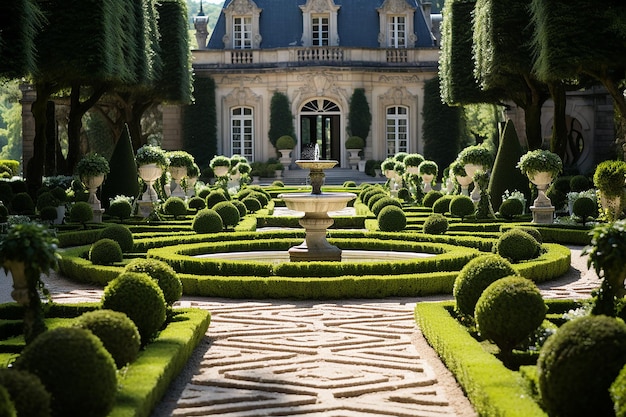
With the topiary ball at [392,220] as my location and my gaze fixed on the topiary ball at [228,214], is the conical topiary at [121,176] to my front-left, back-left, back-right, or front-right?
front-right

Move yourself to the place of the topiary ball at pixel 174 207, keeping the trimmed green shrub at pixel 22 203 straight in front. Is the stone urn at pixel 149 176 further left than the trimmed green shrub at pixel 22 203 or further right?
right

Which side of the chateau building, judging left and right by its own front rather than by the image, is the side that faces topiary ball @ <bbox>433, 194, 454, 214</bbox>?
front

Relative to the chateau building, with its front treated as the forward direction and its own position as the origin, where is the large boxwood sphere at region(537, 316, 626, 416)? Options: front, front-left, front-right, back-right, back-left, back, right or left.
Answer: front

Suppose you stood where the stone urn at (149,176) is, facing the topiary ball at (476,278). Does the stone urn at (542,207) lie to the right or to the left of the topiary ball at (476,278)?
left

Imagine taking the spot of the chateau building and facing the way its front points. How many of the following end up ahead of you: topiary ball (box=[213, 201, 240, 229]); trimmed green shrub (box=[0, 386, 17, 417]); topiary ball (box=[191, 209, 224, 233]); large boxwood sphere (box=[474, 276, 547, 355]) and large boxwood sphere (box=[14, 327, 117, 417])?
5

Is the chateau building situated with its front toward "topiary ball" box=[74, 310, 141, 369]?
yes

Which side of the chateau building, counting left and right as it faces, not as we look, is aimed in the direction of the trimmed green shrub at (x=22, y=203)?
front

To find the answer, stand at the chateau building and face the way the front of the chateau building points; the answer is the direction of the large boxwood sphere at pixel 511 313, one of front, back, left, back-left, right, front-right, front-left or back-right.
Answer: front

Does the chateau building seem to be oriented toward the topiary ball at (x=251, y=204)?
yes

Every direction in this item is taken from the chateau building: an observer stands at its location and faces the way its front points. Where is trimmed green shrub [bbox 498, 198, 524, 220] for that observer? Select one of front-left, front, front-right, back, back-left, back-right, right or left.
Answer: front

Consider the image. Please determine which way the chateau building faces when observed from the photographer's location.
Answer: facing the viewer

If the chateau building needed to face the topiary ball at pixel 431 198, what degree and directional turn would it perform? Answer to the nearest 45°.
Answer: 0° — it already faces it

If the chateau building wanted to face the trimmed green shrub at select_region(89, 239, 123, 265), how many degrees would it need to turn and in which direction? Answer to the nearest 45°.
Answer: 0° — it already faces it

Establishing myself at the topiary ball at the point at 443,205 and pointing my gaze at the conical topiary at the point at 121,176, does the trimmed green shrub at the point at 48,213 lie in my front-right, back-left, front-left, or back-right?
front-left

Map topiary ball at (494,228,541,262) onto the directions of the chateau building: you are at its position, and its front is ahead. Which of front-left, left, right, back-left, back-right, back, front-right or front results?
front

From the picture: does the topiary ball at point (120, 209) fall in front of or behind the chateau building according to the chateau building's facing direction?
in front

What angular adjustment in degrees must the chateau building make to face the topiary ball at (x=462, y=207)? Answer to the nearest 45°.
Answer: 0° — it already faces it

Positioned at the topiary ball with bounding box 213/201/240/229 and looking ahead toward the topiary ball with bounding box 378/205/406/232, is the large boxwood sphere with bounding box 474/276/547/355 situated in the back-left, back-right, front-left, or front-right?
front-right

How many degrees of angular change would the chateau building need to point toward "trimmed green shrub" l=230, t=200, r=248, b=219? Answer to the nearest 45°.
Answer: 0° — it already faces it

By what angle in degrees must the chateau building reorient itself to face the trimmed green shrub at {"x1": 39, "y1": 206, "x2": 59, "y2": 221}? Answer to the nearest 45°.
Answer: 0° — it already faces it
